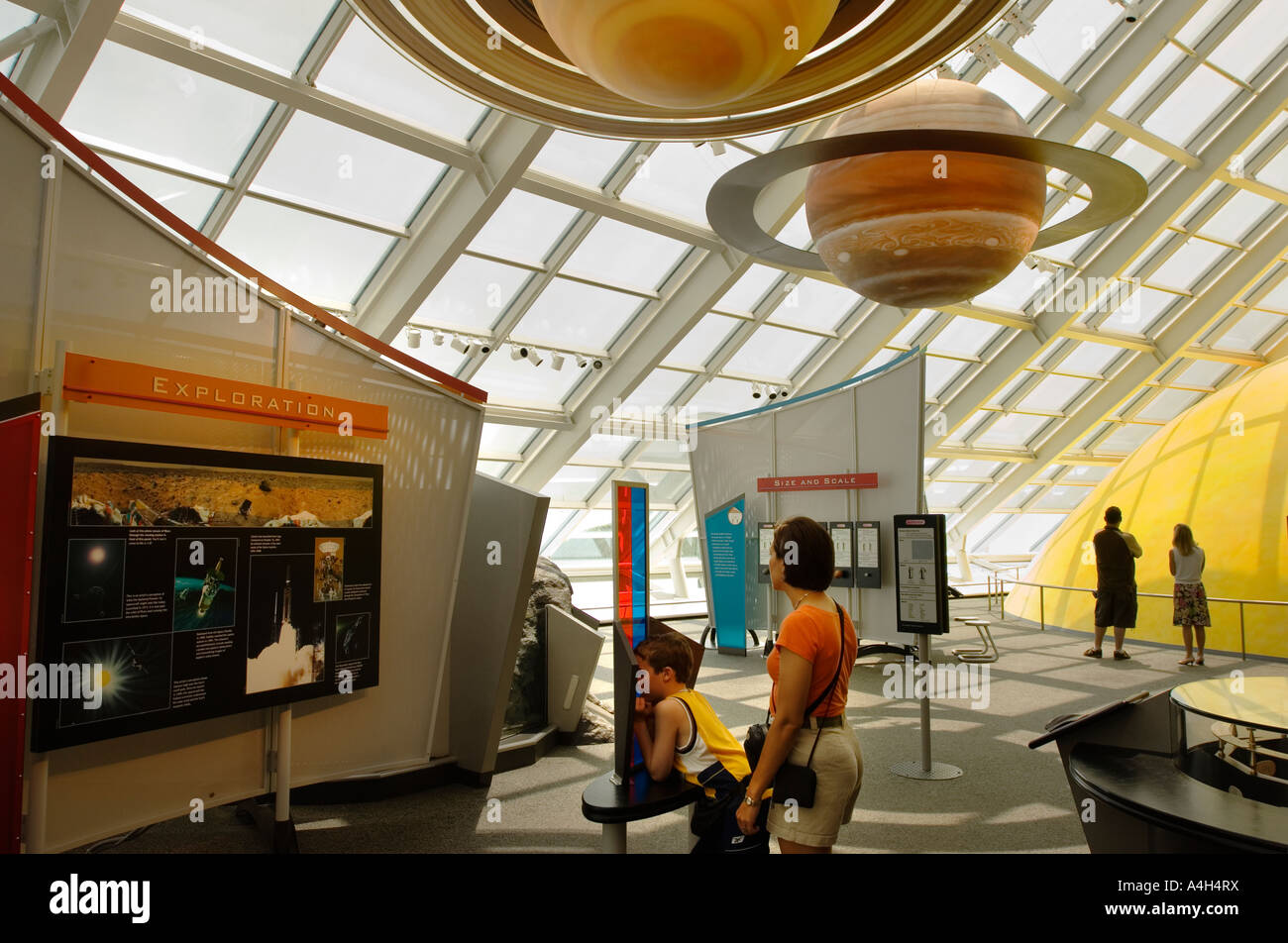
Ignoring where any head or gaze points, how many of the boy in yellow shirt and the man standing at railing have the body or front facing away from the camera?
1

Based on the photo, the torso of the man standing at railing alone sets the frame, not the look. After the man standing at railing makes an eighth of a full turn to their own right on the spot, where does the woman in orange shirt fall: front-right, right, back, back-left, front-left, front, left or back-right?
back-right

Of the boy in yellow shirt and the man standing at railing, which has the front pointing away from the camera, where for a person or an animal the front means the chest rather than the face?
the man standing at railing

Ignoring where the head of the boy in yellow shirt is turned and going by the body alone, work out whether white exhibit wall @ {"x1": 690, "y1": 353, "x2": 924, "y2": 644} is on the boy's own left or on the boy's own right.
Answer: on the boy's own right

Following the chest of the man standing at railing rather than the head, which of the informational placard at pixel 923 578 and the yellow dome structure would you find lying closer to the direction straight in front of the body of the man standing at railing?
the yellow dome structure

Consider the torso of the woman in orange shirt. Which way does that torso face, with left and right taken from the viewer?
facing away from the viewer and to the left of the viewer

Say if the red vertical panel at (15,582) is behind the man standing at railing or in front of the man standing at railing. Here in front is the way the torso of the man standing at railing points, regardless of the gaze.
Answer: behind

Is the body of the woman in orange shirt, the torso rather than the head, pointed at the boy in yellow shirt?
yes

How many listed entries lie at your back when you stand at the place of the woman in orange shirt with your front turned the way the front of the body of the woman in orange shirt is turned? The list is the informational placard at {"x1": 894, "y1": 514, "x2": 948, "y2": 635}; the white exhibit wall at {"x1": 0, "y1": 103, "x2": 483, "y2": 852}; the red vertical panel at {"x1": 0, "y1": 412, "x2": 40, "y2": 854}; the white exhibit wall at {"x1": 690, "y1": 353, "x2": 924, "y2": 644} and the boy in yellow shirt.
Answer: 0

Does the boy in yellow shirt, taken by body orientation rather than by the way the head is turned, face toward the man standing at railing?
no

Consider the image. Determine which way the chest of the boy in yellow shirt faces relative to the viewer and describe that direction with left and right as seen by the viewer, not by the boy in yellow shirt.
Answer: facing to the left of the viewer

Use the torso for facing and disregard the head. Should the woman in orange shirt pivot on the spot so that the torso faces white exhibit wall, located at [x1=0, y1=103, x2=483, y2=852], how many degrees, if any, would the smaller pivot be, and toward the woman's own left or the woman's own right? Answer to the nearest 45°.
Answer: approximately 45° to the woman's own left

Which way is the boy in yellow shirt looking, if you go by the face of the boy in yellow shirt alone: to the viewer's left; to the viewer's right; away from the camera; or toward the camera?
to the viewer's left

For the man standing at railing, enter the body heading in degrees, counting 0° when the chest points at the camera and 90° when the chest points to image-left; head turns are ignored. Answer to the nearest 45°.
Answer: approximately 180°
